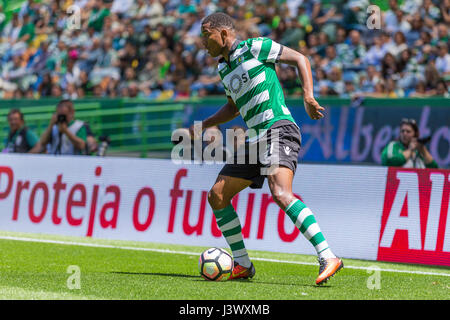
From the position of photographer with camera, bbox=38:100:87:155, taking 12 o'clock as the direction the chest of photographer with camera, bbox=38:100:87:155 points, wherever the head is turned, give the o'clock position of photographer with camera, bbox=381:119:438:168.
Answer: photographer with camera, bbox=381:119:438:168 is roughly at 10 o'clock from photographer with camera, bbox=38:100:87:155.

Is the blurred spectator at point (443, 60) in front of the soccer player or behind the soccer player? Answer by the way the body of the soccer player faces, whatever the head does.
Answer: behind

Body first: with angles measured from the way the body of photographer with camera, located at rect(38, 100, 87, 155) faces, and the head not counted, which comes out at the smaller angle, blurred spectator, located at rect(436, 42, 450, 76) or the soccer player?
the soccer player

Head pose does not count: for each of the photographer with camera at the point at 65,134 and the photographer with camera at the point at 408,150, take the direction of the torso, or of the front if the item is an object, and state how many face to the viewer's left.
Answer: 0

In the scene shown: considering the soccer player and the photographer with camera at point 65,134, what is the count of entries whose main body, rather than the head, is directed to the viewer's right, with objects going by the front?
0

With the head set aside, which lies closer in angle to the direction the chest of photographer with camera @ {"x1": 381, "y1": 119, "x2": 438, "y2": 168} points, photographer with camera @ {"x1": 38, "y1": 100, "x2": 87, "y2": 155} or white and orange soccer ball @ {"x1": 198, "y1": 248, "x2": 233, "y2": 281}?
the white and orange soccer ball

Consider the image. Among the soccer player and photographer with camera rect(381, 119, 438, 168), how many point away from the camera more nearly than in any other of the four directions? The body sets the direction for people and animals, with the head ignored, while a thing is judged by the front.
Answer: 0

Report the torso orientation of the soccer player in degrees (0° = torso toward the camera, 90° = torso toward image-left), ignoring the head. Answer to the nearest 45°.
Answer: approximately 45°

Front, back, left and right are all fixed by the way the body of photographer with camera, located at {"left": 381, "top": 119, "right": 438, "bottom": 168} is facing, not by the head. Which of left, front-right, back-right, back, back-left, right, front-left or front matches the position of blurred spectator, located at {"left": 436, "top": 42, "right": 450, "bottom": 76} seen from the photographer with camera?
back-left

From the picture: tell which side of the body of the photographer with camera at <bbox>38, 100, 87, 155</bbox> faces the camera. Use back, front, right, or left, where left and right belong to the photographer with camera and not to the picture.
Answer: front

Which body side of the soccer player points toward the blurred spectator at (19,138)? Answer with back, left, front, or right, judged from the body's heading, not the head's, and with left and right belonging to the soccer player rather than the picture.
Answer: right
